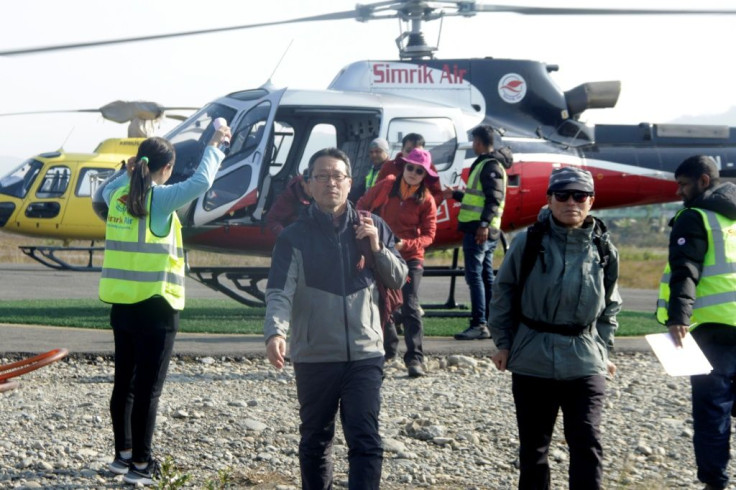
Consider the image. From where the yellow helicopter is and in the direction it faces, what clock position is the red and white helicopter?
The red and white helicopter is roughly at 8 o'clock from the yellow helicopter.

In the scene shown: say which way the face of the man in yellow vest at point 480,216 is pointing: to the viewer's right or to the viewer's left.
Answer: to the viewer's left

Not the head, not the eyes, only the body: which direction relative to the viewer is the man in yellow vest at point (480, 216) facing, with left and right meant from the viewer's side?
facing to the left of the viewer

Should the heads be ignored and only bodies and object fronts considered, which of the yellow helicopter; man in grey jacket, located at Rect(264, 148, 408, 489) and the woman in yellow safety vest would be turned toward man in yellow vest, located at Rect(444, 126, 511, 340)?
the woman in yellow safety vest

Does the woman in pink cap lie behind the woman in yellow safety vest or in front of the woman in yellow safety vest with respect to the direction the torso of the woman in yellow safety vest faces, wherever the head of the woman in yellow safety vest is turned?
in front

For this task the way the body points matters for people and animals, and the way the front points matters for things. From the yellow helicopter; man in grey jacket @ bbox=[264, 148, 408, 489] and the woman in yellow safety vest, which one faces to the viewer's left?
the yellow helicopter

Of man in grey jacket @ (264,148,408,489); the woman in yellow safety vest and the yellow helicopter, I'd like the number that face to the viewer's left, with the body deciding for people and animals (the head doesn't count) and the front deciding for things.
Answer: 1

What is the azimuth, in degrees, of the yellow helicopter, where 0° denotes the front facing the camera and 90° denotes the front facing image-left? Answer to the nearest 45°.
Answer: approximately 90°

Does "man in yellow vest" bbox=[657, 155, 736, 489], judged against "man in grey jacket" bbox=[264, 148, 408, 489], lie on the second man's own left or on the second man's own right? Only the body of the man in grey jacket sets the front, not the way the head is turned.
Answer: on the second man's own left

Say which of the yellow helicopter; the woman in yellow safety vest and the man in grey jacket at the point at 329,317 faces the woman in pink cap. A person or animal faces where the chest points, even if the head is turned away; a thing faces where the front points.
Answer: the woman in yellow safety vest

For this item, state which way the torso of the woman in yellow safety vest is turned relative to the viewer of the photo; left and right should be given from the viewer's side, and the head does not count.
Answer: facing away from the viewer and to the right of the viewer

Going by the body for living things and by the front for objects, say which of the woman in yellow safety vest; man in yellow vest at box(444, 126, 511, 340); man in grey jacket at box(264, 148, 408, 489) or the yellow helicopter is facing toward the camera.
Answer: the man in grey jacket
